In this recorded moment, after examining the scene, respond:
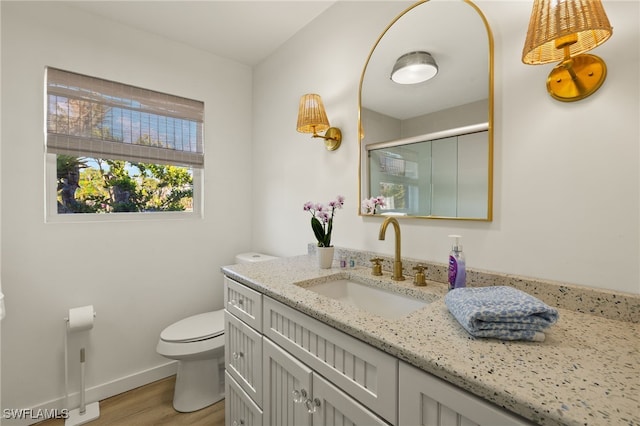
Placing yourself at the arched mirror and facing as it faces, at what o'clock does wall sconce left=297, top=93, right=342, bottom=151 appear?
The wall sconce is roughly at 2 o'clock from the arched mirror.

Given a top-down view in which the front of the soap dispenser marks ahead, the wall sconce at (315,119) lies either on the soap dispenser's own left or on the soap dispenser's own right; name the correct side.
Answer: on the soap dispenser's own right

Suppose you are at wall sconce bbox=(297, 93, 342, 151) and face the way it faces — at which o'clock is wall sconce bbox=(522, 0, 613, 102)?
wall sconce bbox=(522, 0, 613, 102) is roughly at 9 o'clock from wall sconce bbox=(297, 93, 342, 151).

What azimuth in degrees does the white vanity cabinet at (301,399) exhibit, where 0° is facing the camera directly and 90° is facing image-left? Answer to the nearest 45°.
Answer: approximately 45°

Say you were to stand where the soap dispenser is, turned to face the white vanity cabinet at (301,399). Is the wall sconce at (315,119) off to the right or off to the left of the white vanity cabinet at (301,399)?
right

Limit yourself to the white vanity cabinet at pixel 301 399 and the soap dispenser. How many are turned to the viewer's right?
0

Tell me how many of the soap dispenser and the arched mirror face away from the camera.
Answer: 0

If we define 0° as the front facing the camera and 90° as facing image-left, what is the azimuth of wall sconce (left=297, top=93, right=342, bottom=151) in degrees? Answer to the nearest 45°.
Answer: approximately 45°

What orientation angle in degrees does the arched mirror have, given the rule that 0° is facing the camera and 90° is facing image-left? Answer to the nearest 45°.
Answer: approximately 45°

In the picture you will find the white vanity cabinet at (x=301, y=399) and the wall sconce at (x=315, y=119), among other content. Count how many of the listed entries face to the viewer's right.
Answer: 0
